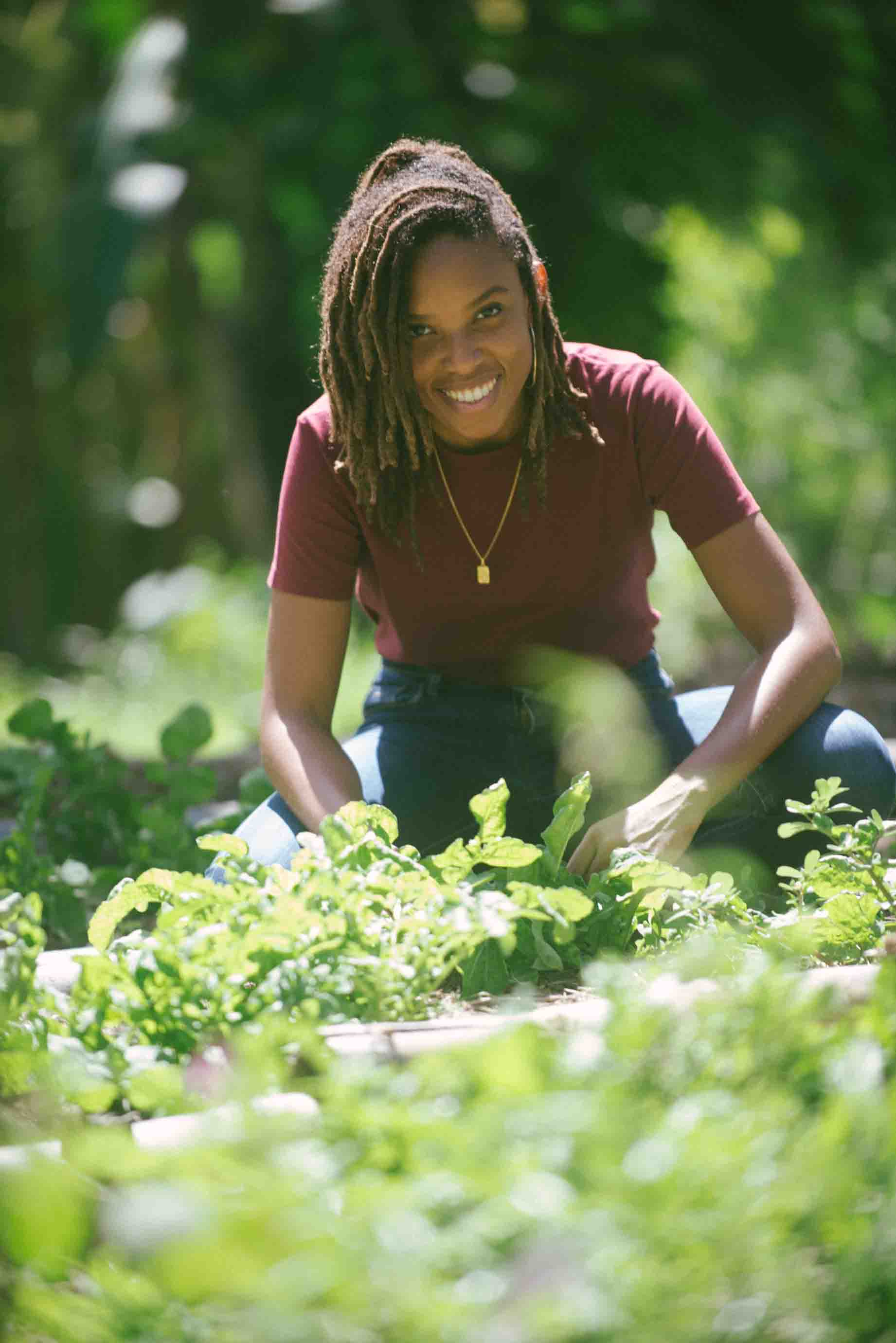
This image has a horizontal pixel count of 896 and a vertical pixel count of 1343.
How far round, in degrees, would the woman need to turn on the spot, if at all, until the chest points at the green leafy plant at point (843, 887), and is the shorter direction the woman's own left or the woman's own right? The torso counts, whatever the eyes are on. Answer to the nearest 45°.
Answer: approximately 45° to the woman's own left

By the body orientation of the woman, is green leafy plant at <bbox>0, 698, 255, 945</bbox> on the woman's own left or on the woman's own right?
on the woman's own right

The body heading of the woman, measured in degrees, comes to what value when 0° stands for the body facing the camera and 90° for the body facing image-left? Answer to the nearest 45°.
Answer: approximately 0°
